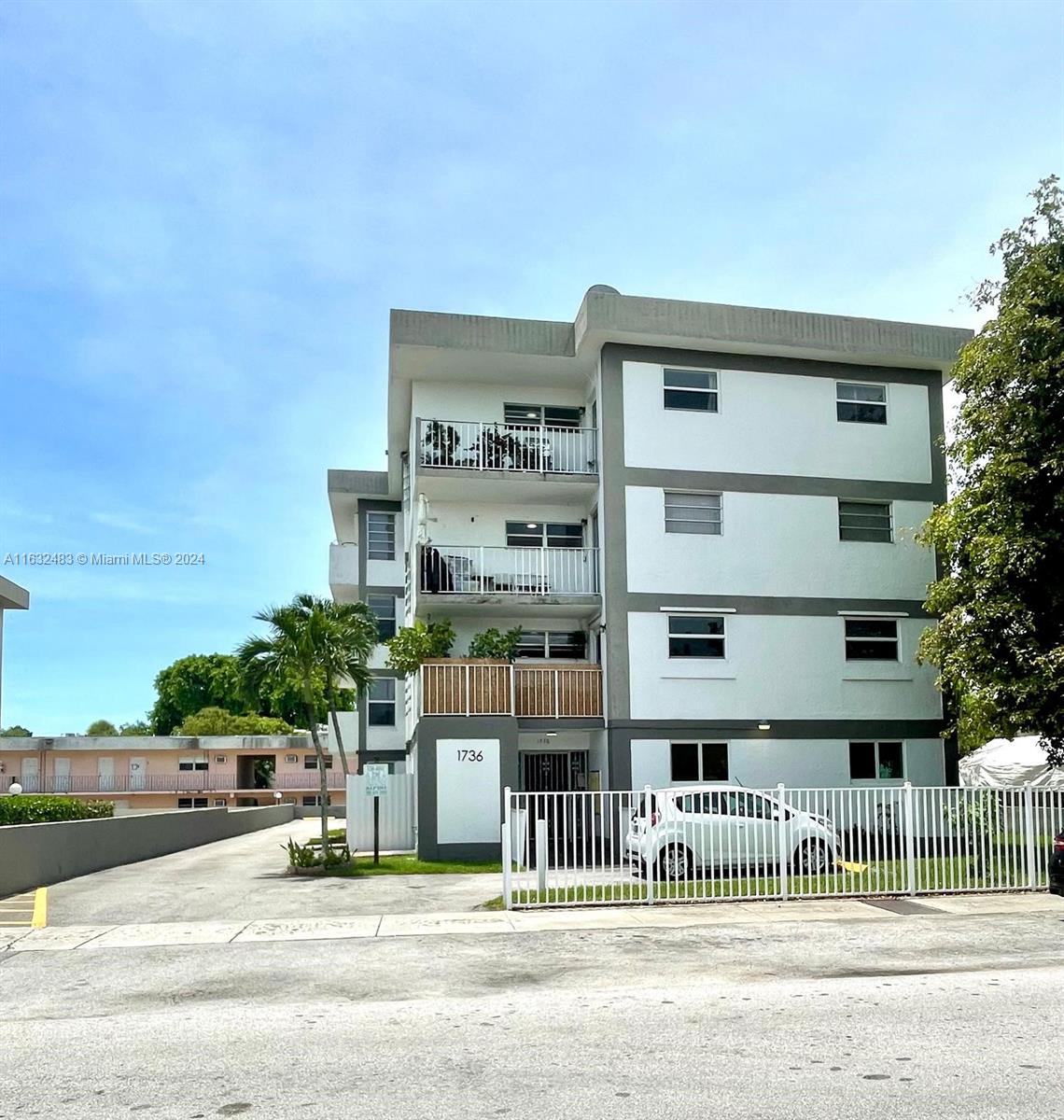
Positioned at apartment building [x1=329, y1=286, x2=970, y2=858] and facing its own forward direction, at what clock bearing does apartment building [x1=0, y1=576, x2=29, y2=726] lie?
apartment building [x1=0, y1=576, x2=29, y2=726] is roughly at 3 o'clock from apartment building [x1=329, y1=286, x2=970, y2=858].

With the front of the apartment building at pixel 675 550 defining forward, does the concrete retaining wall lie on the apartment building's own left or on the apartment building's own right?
on the apartment building's own right

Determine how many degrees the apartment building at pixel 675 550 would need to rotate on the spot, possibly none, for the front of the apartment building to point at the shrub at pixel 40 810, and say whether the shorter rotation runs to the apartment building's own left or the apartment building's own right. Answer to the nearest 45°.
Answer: approximately 90° to the apartment building's own right

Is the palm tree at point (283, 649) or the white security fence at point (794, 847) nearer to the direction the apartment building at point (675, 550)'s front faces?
the white security fence

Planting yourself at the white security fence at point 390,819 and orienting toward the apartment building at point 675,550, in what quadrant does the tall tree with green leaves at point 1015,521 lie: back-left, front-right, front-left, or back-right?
front-right

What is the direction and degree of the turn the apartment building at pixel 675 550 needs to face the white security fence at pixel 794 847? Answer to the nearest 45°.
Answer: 0° — it already faces it

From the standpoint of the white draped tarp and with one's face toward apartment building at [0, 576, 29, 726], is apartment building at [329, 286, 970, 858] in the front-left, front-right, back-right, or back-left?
front-left

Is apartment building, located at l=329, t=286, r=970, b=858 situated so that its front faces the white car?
yes

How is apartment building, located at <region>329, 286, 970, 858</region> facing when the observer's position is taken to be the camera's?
facing the viewer

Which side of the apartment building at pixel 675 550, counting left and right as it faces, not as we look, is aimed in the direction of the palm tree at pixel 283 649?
right

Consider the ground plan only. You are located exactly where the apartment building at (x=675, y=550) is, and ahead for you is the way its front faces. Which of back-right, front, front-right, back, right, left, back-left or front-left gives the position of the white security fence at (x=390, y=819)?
right

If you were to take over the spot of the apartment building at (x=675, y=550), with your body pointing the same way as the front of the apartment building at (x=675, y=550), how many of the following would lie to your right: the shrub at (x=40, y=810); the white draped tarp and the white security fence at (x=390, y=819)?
2
